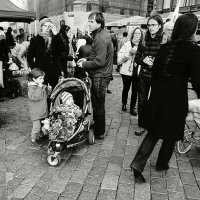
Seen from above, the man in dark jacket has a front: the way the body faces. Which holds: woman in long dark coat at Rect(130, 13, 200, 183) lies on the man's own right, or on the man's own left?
on the man's own left

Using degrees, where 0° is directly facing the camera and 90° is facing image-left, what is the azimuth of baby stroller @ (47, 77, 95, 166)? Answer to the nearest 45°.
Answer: approximately 45°

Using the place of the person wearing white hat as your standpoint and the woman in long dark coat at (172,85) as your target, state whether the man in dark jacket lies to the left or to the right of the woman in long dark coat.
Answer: right

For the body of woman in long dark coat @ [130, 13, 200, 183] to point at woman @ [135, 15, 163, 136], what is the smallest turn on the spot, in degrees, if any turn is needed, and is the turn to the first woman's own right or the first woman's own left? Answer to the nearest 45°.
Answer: approximately 45° to the first woman's own left

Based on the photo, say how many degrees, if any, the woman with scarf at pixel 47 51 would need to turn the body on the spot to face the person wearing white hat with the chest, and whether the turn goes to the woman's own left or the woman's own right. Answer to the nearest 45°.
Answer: approximately 90° to the woman's own left

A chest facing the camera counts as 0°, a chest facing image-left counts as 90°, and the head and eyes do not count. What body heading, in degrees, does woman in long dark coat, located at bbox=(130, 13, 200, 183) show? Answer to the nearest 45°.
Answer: approximately 225°

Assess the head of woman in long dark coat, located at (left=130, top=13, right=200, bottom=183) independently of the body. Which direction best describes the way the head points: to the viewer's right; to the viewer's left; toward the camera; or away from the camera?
away from the camera

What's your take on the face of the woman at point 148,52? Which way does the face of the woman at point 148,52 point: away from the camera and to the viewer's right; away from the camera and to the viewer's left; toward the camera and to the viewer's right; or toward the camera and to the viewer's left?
toward the camera and to the viewer's left

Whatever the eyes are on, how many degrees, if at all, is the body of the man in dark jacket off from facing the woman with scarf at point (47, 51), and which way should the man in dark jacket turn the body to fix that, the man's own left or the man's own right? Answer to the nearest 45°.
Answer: approximately 45° to the man's own right

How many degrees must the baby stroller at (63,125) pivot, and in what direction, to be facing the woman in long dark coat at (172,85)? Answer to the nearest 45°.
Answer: approximately 90° to its left

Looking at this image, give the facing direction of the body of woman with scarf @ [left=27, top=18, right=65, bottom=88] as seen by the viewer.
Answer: toward the camera

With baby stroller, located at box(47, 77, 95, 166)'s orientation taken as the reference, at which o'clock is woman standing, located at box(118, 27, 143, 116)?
The woman standing is roughly at 6 o'clock from the baby stroller.
